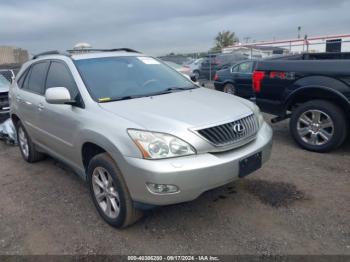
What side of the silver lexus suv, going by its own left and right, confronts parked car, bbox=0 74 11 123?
back

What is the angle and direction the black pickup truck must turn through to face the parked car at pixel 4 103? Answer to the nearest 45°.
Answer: approximately 180°

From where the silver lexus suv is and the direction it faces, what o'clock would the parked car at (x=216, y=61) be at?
The parked car is roughly at 8 o'clock from the silver lexus suv.

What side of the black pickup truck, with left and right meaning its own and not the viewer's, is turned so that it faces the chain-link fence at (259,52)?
left

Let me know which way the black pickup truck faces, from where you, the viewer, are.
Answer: facing to the right of the viewer

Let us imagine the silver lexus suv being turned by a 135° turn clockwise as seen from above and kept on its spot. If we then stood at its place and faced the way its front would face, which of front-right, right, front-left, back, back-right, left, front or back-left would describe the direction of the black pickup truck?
back-right

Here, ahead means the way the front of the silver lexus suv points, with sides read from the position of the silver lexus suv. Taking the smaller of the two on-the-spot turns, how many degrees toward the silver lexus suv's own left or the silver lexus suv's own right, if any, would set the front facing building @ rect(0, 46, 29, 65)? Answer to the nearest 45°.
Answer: approximately 135° to the silver lexus suv's own left

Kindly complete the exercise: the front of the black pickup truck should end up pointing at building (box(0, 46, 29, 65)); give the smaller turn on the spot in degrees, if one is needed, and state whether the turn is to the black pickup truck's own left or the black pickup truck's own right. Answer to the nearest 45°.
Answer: approximately 135° to the black pickup truck's own left
